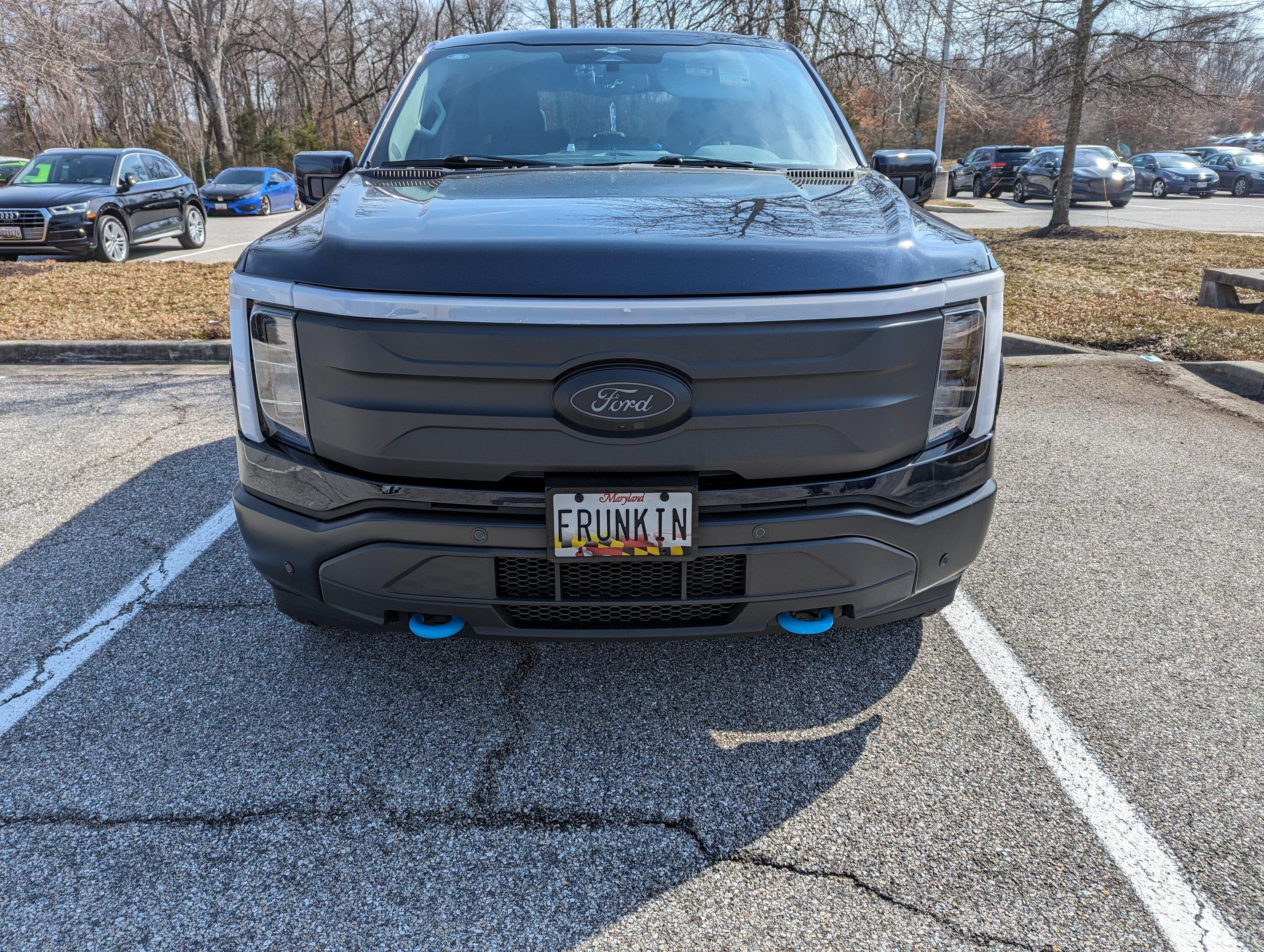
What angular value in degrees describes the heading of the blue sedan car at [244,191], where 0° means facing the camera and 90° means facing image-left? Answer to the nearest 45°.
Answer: approximately 45°

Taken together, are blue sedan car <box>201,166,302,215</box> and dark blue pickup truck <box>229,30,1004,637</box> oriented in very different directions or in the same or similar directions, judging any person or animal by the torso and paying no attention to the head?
same or similar directions

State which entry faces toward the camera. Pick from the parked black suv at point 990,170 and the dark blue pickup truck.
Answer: the dark blue pickup truck

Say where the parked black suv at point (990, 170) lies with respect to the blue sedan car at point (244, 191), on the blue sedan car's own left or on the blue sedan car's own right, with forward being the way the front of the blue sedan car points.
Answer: on the blue sedan car's own left

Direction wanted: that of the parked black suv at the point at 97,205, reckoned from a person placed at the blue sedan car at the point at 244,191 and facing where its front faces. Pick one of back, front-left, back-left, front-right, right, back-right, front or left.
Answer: front-left

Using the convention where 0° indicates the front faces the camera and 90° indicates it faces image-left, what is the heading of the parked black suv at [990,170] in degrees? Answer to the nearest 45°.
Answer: approximately 135°

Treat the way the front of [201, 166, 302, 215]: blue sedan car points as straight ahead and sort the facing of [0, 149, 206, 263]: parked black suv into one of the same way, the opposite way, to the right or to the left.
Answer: the same way

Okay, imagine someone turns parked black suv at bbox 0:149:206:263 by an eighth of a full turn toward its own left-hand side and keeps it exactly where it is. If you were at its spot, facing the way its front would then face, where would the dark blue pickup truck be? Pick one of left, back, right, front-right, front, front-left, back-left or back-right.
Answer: front

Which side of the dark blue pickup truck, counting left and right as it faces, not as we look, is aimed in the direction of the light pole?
back

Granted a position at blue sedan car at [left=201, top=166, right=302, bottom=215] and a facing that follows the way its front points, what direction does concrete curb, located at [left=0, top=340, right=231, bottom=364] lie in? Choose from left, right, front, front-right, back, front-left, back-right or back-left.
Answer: front-left

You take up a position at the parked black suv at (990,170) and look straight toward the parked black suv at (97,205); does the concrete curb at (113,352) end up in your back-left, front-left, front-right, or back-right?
front-left

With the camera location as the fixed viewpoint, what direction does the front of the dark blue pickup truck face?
facing the viewer

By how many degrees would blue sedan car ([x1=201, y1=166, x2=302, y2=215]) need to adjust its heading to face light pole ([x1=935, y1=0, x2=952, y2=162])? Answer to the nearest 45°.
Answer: approximately 90° to its left

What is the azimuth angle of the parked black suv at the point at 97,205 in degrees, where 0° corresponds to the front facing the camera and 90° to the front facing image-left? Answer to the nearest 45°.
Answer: approximately 45°

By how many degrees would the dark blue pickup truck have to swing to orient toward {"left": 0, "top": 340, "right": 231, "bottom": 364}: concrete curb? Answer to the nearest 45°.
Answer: approximately 135° to its right
